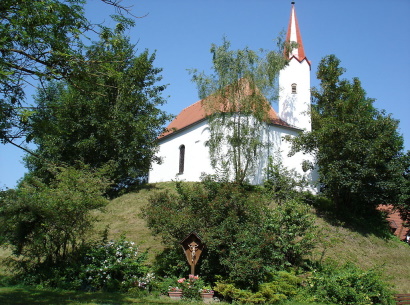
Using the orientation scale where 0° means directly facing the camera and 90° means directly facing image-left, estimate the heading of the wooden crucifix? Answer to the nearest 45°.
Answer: approximately 0°

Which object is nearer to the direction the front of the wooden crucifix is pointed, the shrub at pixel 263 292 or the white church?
the shrub

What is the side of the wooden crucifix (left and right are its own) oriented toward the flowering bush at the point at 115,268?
right

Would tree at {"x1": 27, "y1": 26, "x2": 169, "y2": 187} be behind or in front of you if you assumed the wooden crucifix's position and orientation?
behind

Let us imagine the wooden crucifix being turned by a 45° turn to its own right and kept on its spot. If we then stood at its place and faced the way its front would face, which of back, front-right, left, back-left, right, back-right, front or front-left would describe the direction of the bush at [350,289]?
back-left

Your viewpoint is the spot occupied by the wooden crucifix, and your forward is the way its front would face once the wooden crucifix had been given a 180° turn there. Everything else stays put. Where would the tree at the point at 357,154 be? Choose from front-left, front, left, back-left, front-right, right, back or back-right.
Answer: front-right

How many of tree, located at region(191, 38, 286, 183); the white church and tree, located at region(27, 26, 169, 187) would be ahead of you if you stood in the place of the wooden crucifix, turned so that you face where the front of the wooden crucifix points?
0

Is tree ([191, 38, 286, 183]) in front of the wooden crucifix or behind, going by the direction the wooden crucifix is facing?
behind

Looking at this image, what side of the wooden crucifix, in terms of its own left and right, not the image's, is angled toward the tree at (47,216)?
right

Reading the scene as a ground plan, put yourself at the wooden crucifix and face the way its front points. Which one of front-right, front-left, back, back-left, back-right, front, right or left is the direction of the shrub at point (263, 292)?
left
